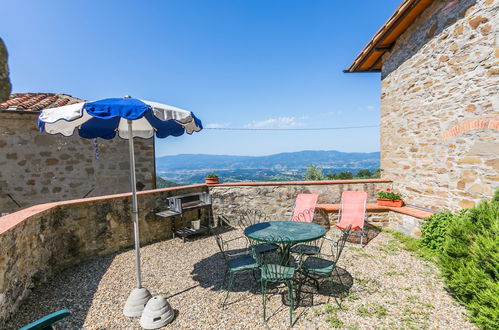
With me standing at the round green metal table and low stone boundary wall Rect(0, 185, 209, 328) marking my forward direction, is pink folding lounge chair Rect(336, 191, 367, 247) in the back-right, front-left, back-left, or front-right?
back-right

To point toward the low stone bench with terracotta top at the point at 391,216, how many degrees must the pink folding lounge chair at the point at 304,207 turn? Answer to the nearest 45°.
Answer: approximately 135° to its left

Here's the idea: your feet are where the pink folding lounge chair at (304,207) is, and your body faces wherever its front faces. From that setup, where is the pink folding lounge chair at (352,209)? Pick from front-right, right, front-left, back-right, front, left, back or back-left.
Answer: back-left

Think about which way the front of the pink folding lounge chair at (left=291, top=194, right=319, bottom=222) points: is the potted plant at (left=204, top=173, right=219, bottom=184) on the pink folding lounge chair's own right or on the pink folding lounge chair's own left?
on the pink folding lounge chair's own right

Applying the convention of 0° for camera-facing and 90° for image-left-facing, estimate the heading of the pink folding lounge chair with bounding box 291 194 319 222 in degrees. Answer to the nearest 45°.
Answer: approximately 45°

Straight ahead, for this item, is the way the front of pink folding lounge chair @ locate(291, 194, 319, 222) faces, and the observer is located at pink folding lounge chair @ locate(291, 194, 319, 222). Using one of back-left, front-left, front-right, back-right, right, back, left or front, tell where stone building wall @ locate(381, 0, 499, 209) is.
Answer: back-left
